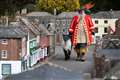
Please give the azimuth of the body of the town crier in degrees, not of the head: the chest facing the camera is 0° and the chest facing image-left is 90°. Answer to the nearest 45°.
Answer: approximately 0°
